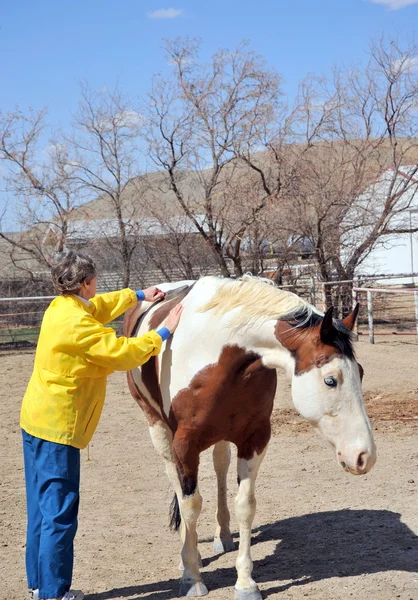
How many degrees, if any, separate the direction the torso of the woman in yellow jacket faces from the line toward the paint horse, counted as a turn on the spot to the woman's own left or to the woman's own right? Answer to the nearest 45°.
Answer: approximately 45° to the woman's own right

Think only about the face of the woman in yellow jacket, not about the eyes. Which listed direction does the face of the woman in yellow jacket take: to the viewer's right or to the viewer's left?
to the viewer's right

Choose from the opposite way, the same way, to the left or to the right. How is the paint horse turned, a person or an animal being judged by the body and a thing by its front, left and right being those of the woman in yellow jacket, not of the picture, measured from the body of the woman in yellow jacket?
to the right

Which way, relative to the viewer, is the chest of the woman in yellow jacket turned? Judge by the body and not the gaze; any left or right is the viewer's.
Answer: facing away from the viewer and to the right of the viewer

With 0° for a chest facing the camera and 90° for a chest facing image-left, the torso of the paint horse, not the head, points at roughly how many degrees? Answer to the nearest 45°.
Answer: approximately 315°

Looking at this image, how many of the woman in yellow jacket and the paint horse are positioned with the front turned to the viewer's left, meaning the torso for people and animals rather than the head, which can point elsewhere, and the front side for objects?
0
